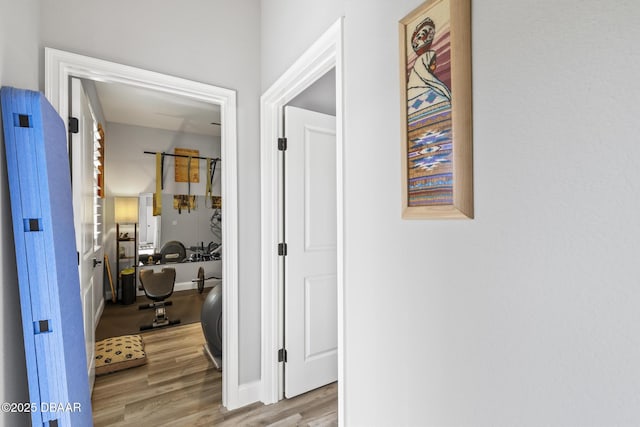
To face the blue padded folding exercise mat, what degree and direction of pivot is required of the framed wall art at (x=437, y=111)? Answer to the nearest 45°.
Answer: approximately 45° to its right

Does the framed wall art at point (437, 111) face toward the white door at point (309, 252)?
no

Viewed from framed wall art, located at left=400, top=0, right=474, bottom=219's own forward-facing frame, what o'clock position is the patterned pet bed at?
The patterned pet bed is roughly at 2 o'clock from the framed wall art.

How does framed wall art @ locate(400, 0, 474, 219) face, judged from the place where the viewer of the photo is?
facing the viewer and to the left of the viewer

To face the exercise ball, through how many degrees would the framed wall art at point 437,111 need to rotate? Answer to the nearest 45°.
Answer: approximately 90° to its right

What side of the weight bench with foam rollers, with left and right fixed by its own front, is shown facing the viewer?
front

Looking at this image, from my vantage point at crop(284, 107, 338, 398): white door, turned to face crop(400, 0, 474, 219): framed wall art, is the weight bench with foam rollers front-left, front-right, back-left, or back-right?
back-right
